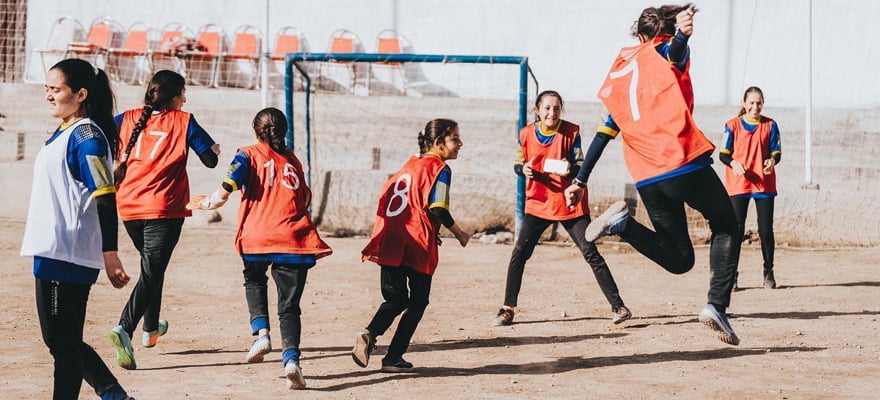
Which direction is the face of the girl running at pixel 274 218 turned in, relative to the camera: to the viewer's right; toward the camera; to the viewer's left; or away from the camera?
away from the camera

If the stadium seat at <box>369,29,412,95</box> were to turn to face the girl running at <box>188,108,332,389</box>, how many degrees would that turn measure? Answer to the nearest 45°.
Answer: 0° — it already faces them

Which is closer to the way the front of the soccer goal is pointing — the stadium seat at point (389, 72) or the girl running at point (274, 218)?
the girl running

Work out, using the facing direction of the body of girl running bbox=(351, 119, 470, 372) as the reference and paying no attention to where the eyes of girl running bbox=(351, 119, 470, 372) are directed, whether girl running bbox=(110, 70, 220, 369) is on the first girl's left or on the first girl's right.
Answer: on the first girl's left

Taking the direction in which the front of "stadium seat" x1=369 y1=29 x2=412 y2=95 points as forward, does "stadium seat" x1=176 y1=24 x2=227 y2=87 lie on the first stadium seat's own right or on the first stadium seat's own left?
on the first stadium seat's own right

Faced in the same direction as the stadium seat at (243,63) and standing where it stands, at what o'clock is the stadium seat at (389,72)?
the stadium seat at (389,72) is roughly at 10 o'clock from the stadium seat at (243,63).

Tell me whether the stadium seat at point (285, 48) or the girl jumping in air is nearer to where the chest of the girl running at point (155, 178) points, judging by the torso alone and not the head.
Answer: the stadium seat

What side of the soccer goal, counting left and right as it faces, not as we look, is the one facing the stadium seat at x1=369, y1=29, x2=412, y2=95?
back

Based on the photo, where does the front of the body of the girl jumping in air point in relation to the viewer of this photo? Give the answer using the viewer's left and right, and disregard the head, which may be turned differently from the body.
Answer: facing away from the viewer and to the right of the viewer

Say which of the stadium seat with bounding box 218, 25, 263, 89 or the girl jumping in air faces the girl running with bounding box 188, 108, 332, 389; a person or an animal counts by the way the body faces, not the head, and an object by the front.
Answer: the stadium seat

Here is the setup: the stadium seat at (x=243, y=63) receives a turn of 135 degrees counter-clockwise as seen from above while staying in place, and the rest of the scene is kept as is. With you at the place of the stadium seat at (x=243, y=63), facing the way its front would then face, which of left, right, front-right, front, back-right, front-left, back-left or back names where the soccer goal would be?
right

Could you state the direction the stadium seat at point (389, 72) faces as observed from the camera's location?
facing the viewer

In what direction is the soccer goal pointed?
toward the camera

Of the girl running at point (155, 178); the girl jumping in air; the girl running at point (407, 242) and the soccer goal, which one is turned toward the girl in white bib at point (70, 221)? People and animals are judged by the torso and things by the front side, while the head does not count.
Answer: the soccer goal
